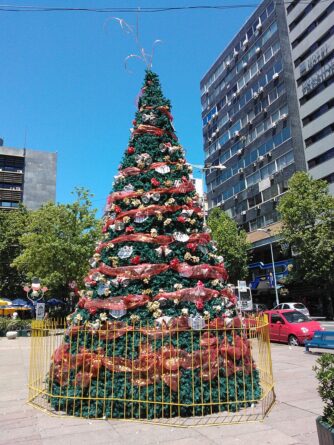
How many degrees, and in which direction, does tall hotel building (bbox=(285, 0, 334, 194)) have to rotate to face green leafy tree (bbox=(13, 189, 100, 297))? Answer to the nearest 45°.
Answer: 0° — it already faces it

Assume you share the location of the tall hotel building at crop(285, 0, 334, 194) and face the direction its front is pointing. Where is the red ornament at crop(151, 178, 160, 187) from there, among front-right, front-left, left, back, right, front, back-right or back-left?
front-left

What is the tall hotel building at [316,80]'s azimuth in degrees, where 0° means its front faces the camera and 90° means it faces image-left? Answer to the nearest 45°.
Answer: approximately 45°

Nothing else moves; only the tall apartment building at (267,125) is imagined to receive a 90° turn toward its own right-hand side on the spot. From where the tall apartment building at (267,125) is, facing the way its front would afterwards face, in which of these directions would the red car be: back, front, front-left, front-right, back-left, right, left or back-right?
back-left

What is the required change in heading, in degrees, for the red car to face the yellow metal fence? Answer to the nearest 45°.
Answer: approximately 45° to its right

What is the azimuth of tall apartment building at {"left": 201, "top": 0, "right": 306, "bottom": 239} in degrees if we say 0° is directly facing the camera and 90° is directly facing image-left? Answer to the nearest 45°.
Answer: approximately 45°

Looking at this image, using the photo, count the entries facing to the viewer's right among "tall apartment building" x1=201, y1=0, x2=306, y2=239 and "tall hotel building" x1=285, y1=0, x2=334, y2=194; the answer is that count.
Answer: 0

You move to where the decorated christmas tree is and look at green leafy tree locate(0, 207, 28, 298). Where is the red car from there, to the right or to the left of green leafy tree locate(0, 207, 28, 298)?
right

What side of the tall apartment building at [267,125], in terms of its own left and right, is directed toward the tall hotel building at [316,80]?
left

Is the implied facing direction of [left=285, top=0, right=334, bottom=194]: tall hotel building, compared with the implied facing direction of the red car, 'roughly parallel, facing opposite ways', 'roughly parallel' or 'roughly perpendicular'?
roughly perpendicular
